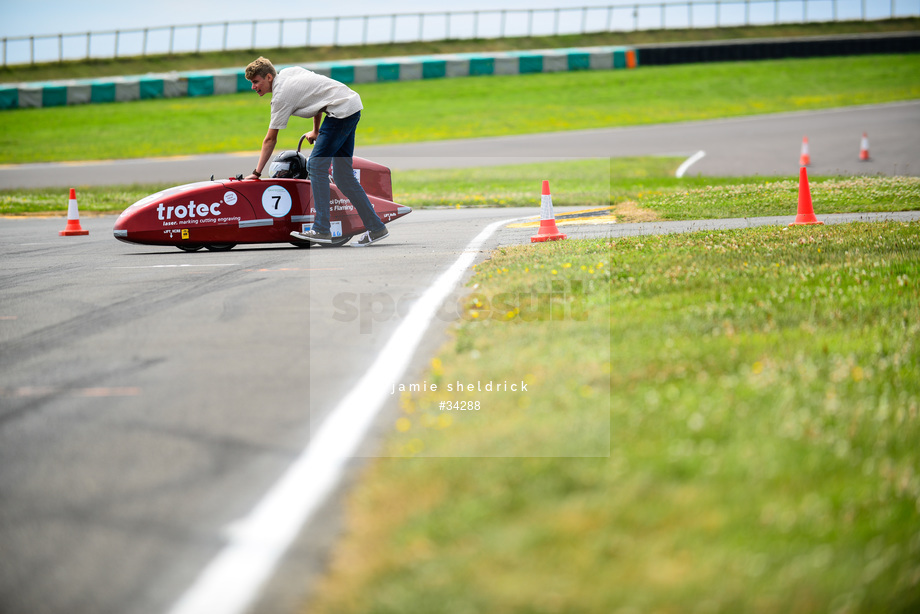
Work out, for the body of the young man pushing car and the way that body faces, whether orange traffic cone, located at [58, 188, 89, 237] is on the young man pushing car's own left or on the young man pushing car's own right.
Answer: on the young man pushing car's own right

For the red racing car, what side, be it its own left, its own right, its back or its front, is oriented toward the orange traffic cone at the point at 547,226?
back

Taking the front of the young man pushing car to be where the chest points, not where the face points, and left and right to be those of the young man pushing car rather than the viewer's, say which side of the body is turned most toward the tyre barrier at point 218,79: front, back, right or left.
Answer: right

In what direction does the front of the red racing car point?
to the viewer's left

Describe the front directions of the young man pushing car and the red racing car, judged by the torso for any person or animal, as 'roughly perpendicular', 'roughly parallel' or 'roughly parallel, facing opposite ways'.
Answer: roughly parallel

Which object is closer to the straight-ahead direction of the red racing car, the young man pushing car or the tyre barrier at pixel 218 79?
the tyre barrier

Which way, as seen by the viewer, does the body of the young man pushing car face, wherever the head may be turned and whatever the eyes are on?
to the viewer's left

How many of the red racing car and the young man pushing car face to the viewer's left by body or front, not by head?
2

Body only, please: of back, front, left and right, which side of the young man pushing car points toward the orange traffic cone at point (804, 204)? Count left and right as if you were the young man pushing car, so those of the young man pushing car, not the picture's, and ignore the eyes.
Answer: back

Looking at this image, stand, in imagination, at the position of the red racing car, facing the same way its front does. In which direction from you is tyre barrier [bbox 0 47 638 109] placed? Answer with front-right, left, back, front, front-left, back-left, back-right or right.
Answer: right

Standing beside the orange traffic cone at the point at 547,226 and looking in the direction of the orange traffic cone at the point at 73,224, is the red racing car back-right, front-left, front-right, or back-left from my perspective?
front-left

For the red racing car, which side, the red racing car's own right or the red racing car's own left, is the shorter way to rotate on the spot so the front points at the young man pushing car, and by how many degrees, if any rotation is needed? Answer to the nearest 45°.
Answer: approximately 135° to the red racing car's own left

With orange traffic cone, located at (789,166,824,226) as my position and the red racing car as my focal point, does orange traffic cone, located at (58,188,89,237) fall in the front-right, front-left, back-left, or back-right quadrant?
front-right
